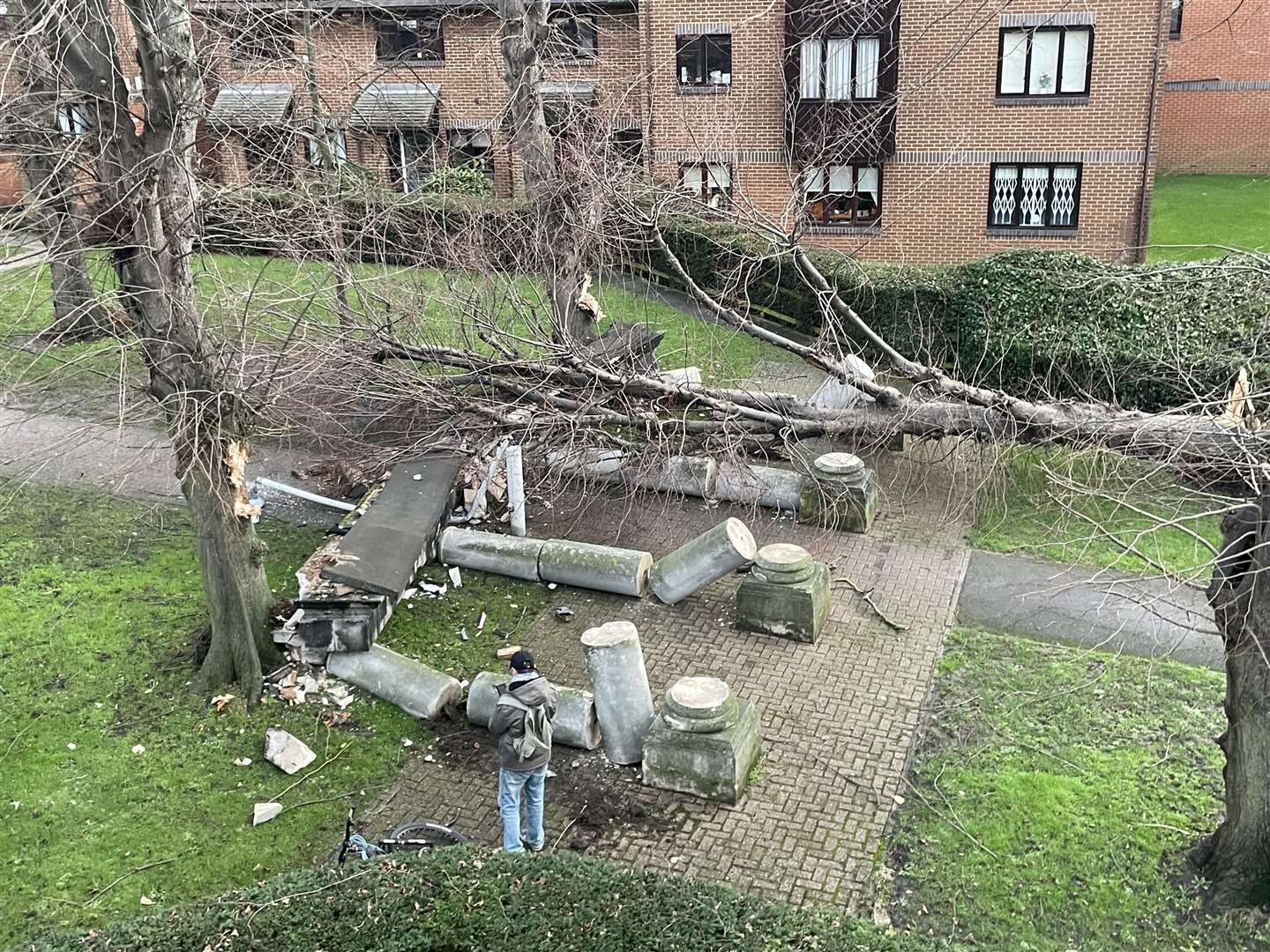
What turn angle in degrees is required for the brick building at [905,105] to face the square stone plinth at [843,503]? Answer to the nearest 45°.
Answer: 0° — it already faces it

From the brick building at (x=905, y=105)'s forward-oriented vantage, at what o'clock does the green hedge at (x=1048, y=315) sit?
The green hedge is roughly at 12 o'clock from the brick building.

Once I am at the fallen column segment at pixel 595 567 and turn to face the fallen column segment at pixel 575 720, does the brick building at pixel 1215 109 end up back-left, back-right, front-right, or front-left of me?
back-left

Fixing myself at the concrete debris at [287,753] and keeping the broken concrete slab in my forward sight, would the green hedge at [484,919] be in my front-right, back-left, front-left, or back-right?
back-right

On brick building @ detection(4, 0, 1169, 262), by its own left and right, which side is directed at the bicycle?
front

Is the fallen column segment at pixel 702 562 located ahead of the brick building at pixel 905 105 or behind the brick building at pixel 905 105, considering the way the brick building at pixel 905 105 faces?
ahead

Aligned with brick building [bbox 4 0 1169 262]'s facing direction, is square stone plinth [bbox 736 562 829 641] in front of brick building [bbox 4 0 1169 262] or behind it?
in front

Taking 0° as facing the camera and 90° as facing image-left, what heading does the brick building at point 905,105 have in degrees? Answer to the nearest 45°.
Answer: approximately 0°

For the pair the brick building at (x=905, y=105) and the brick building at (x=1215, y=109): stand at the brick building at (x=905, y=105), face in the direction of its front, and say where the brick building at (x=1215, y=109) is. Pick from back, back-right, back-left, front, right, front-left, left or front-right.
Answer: back-left

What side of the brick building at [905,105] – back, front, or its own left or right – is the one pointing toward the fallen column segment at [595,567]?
front

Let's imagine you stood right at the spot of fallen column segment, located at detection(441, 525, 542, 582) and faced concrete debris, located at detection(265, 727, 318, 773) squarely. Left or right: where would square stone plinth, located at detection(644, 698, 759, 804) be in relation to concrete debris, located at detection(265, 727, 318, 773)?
left

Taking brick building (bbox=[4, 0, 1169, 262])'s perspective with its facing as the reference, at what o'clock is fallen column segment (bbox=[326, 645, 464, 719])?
The fallen column segment is roughly at 1 o'clock from the brick building.

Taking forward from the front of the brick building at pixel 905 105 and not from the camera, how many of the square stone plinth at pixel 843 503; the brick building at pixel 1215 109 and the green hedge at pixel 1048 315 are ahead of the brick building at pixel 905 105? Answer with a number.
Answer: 2
